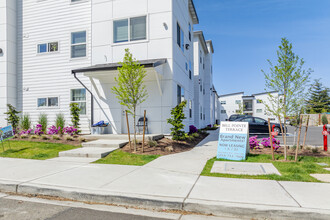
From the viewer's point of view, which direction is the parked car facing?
to the viewer's right

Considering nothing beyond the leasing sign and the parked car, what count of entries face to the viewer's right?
1

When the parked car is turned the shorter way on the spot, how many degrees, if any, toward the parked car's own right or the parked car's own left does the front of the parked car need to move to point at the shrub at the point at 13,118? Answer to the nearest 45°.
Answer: approximately 135° to the parked car's own right

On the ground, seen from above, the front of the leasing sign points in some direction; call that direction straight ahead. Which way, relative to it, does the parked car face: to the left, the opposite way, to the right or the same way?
to the left

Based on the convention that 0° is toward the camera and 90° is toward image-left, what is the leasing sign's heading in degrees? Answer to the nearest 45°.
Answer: approximately 0°

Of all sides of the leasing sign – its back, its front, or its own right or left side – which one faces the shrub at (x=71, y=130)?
right

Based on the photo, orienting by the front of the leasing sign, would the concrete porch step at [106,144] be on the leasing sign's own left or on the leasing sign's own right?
on the leasing sign's own right

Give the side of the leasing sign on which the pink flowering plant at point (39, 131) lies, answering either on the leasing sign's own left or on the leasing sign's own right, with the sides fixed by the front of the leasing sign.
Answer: on the leasing sign's own right

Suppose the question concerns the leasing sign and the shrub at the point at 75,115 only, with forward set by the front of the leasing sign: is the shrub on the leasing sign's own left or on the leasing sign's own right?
on the leasing sign's own right

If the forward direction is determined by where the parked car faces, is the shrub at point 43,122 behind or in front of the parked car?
behind

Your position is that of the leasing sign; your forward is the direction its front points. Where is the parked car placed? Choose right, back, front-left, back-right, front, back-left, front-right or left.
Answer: back
